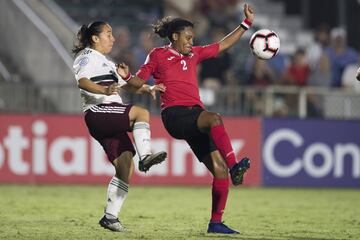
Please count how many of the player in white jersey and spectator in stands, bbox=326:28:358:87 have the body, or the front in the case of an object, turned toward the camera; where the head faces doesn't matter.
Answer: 1

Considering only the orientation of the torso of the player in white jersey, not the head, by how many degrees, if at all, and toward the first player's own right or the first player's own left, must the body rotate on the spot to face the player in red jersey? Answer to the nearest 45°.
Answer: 0° — they already face them

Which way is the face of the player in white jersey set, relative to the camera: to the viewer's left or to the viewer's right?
to the viewer's right

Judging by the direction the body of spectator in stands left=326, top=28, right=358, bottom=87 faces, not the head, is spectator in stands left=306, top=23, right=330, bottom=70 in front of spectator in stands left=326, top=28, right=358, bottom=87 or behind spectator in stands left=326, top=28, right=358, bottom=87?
behind

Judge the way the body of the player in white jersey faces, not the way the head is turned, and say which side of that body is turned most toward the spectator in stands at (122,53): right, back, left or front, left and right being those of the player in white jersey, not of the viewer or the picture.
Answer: left

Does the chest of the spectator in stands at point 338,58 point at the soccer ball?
yes

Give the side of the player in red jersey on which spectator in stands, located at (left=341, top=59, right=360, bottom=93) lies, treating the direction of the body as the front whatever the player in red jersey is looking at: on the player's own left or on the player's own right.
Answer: on the player's own left

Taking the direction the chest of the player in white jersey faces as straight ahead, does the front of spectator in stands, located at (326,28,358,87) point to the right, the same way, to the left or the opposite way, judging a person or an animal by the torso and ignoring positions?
to the right

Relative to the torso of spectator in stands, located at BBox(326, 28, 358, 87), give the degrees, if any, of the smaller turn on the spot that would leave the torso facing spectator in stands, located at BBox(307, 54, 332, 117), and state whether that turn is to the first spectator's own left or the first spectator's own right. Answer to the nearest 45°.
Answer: approximately 45° to the first spectator's own right

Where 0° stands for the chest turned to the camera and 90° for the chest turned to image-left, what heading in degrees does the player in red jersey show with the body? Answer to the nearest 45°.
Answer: approximately 315°

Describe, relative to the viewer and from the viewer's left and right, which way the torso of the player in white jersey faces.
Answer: facing to the right of the viewer

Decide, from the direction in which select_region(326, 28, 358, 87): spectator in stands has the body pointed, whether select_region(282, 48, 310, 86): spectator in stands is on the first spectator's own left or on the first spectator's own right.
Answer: on the first spectator's own right
